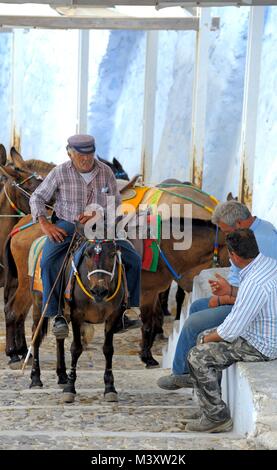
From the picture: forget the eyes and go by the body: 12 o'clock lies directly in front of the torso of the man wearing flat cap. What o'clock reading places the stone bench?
The stone bench is roughly at 11 o'clock from the man wearing flat cap.

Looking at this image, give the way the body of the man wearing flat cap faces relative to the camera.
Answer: toward the camera

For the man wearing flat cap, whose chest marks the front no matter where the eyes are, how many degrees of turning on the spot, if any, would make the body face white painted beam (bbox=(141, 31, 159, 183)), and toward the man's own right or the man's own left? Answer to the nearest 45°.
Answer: approximately 180°

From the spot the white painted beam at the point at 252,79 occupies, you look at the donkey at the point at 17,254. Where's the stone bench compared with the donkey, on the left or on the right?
left

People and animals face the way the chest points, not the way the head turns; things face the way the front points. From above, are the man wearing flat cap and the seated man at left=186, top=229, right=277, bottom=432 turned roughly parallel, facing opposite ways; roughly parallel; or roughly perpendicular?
roughly perpendicular

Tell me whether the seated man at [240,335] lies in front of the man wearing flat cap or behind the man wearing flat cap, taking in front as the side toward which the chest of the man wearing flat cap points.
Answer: in front

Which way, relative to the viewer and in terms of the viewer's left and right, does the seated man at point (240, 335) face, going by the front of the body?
facing to the left of the viewer

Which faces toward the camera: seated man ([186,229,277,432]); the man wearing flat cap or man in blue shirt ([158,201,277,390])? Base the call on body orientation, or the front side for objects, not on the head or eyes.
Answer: the man wearing flat cap

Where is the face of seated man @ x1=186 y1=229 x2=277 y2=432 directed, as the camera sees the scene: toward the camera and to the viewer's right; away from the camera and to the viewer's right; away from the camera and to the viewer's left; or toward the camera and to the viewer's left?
away from the camera and to the viewer's left

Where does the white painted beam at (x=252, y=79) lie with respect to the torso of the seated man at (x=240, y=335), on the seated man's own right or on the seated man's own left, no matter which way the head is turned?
on the seated man's own right

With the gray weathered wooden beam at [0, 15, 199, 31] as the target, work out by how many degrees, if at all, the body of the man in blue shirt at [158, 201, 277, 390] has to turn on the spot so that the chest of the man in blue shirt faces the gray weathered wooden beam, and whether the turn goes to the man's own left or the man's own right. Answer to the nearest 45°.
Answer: approximately 90° to the man's own right

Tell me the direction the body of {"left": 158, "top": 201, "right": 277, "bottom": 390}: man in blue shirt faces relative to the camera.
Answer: to the viewer's left

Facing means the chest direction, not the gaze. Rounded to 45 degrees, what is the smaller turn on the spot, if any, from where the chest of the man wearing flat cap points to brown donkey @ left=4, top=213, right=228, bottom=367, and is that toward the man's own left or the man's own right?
approximately 135° to the man's own left
